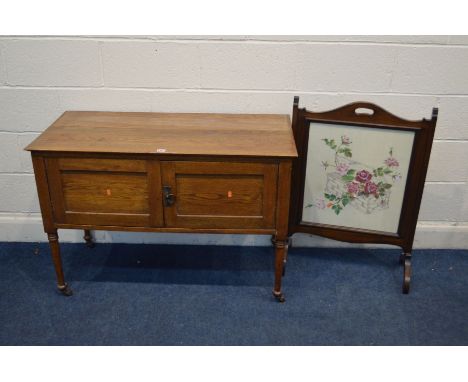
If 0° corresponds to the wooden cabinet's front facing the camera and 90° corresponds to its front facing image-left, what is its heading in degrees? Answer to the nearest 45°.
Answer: approximately 0°
